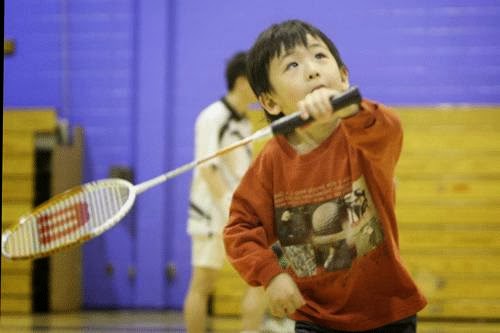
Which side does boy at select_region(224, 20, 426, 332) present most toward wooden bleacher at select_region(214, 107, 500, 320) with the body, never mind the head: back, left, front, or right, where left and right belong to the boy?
back

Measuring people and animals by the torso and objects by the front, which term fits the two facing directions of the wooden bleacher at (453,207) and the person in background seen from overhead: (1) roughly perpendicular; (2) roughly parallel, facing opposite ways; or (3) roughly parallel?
roughly perpendicular

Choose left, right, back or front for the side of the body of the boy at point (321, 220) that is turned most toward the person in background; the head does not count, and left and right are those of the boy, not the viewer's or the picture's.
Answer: back

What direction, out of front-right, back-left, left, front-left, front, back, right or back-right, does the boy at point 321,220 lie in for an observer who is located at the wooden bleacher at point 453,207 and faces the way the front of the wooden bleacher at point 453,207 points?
front

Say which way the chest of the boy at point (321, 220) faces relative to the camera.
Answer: toward the camera

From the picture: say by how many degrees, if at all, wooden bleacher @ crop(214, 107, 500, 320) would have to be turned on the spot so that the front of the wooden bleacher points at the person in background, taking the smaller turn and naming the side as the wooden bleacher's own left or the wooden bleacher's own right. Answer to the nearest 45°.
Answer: approximately 45° to the wooden bleacher's own right
